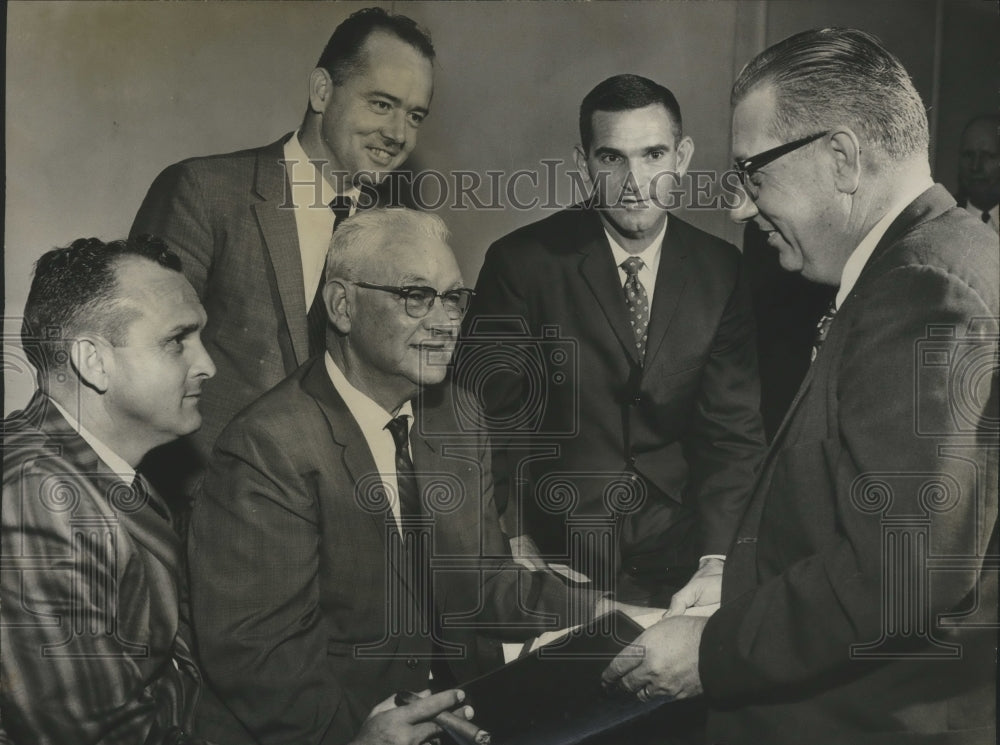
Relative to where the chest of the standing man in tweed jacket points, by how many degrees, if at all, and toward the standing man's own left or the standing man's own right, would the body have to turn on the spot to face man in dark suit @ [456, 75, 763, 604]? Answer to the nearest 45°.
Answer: approximately 45° to the standing man's own left

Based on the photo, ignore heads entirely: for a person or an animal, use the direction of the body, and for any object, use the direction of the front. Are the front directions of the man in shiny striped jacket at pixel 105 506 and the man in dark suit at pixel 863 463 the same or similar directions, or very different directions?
very different directions

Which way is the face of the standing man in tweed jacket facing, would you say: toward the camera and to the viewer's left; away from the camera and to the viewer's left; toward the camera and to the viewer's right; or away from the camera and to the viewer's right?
toward the camera and to the viewer's right

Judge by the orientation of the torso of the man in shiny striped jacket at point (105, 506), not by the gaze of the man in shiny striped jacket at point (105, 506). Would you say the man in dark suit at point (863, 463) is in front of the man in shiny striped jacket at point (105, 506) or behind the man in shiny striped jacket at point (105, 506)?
in front

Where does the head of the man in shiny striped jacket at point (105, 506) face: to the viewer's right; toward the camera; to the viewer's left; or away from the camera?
to the viewer's right

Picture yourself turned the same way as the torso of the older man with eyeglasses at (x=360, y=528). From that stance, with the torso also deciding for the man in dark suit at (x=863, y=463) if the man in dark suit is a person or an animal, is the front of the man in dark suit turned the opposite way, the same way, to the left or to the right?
the opposite way

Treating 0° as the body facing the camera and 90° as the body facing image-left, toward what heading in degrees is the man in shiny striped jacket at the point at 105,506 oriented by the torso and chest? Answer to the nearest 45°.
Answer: approximately 270°

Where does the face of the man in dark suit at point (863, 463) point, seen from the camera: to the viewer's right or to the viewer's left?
to the viewer's left

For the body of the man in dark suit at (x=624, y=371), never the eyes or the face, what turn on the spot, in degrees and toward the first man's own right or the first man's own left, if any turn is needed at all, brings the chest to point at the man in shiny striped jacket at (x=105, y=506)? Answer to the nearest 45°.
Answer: approximately 90° to the first man's own right

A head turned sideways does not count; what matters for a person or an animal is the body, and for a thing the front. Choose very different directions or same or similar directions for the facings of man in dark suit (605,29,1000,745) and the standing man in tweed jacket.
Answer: very different directions
